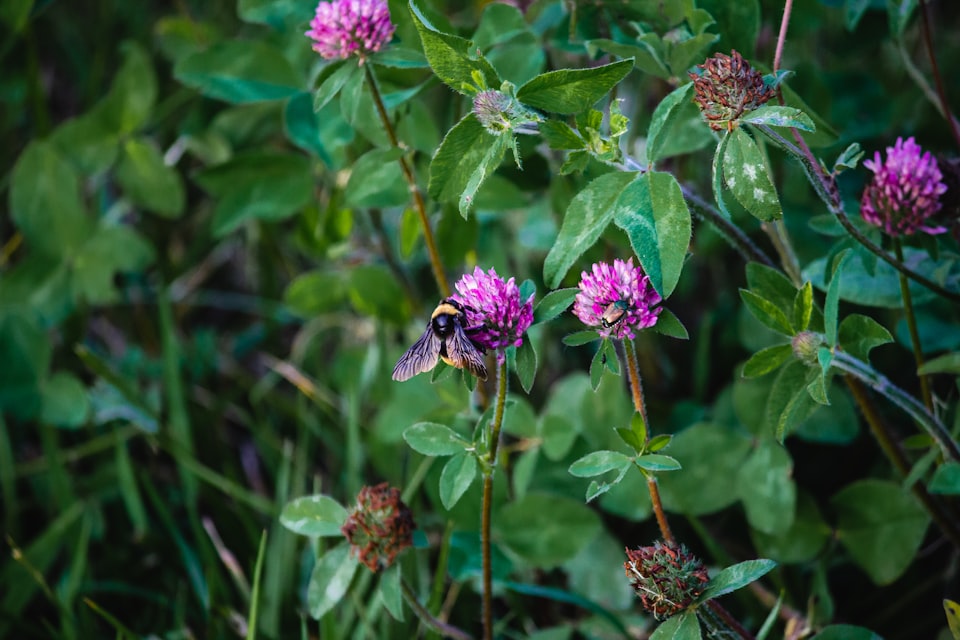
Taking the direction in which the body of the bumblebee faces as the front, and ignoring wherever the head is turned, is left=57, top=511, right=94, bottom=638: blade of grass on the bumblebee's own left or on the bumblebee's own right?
on the bumblebee's own left

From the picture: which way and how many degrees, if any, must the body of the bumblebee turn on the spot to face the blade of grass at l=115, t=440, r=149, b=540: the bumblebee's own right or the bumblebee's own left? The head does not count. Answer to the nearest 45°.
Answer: approximately 45° to the bumblebee's own left

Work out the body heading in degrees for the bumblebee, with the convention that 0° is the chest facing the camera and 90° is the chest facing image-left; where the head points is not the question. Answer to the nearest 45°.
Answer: approximately 180°
